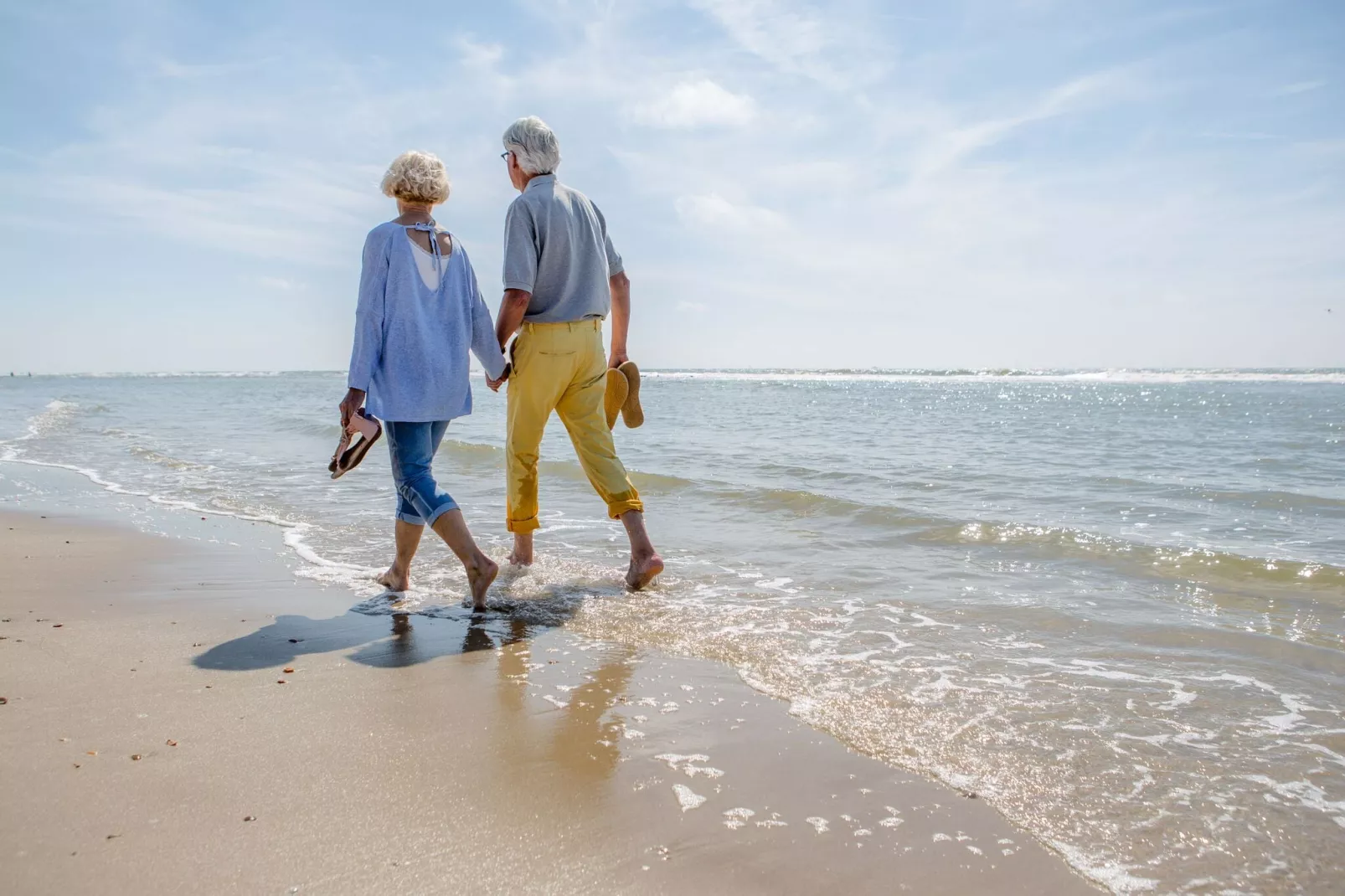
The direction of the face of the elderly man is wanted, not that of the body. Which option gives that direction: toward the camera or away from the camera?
away from the camera

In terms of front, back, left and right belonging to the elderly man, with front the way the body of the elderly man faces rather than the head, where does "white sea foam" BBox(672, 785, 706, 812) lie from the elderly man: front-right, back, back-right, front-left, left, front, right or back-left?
back-left

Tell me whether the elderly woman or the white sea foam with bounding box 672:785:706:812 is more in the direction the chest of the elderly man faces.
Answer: the elderly woman

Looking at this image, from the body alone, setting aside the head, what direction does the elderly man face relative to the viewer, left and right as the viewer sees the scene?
facing away from the viewer and to the left of the viewer

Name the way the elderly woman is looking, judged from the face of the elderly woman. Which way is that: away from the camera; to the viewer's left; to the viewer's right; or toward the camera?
away from the camera

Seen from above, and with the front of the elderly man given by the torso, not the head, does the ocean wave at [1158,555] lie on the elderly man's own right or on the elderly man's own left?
on the elderly man's own right

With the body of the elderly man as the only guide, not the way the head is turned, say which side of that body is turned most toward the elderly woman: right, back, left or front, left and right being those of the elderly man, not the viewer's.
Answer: left

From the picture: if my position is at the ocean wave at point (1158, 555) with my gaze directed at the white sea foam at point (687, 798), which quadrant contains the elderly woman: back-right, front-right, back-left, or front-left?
front-right

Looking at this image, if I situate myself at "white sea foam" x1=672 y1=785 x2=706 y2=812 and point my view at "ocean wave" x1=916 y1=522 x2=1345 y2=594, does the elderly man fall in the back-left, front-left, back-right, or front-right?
front-left

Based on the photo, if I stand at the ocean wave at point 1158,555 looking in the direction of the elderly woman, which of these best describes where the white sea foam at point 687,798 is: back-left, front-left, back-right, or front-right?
front-left
